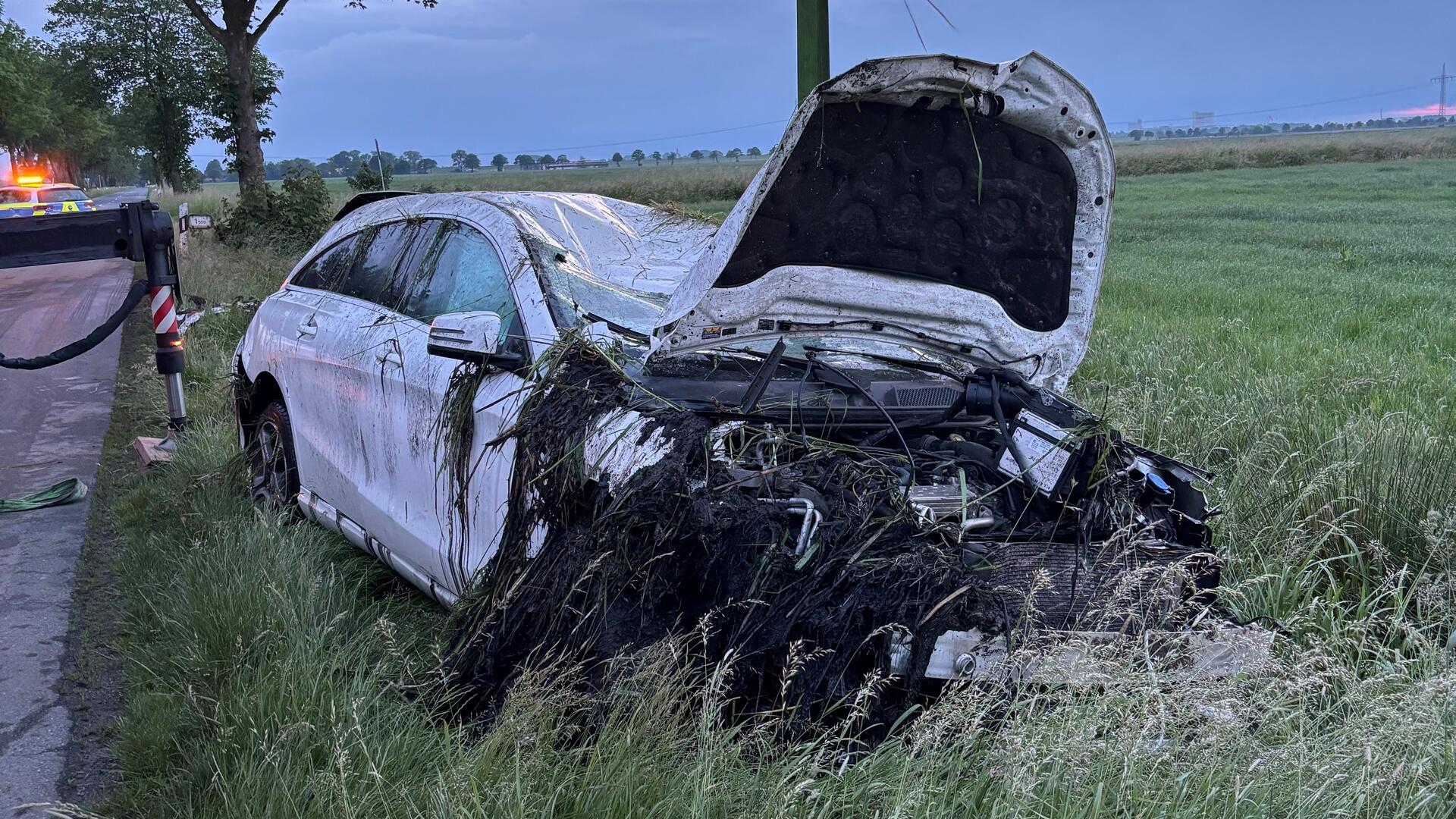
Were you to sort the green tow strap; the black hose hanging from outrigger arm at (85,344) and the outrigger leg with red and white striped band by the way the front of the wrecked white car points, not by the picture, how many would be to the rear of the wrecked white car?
3

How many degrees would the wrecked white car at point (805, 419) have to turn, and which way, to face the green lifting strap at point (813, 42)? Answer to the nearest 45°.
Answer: approximately 135° to its left

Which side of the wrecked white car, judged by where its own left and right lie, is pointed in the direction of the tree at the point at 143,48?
back

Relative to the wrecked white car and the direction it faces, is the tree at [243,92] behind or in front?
behind

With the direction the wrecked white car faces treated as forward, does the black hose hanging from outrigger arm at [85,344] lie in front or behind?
behind

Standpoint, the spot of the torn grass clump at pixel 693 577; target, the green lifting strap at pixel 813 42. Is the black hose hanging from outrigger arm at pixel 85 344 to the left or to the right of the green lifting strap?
left

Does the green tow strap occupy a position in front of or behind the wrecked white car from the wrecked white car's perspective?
behind

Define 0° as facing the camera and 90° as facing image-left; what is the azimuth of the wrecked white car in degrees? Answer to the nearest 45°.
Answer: approximately 315°

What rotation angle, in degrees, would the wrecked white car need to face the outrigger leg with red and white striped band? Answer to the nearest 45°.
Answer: approximately 180°
